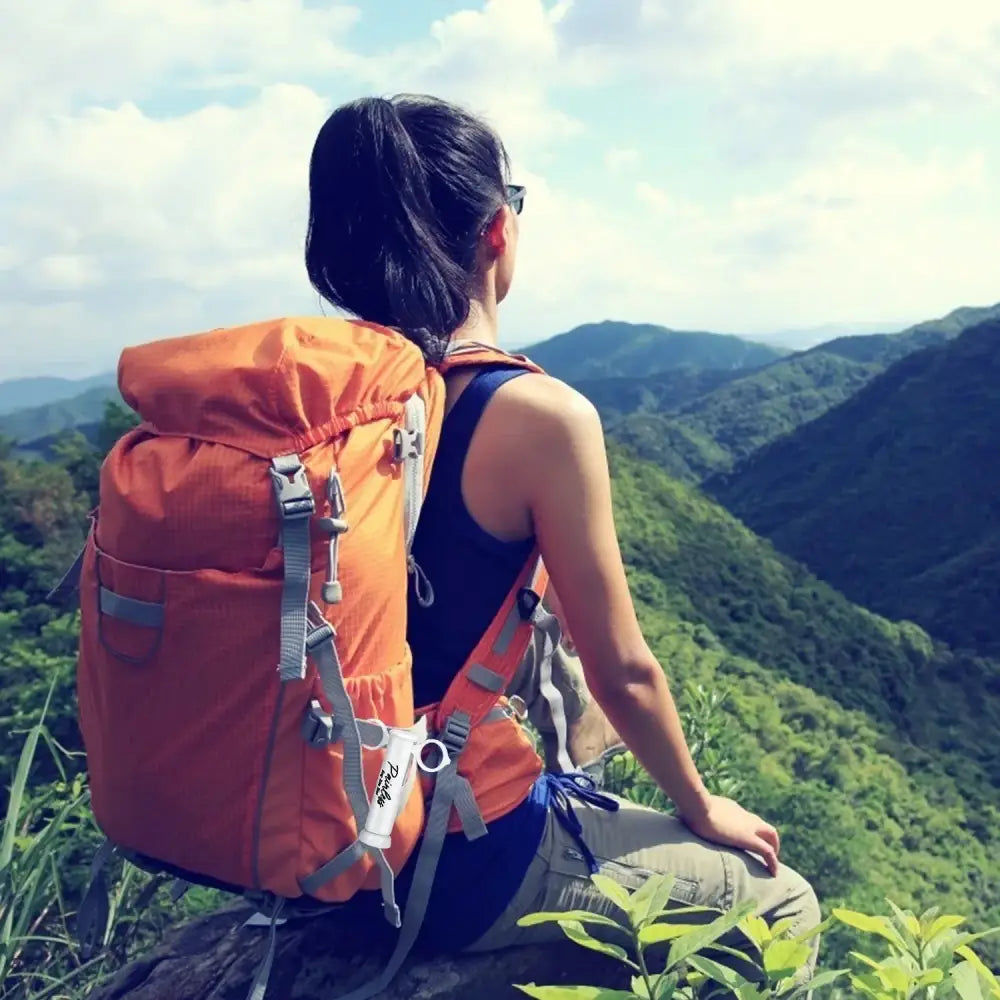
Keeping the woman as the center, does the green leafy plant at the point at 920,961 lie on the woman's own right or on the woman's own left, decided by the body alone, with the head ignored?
on the woman's own right

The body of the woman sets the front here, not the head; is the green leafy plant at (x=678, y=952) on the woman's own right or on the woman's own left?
on the woman's own right

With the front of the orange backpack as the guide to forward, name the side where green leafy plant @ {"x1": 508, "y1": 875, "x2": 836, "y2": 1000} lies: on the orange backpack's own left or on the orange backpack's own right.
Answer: on the orange backpack's own left

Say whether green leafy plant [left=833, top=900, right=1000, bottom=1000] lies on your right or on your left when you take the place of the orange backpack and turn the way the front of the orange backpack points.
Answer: on your left

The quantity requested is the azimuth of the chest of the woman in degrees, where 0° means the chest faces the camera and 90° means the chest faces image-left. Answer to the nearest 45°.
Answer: approximately 225°

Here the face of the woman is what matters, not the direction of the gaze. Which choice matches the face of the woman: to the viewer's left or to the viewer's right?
to the viewer's right
